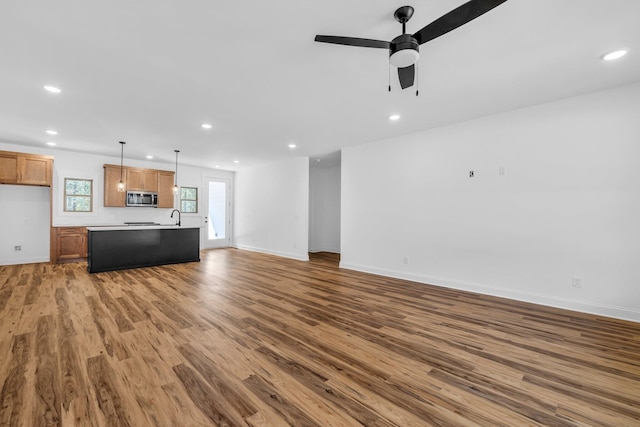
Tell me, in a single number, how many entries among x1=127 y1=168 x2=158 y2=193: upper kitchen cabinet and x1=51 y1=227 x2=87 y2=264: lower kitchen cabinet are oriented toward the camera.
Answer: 2

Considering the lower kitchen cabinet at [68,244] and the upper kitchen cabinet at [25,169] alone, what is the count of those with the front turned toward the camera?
2

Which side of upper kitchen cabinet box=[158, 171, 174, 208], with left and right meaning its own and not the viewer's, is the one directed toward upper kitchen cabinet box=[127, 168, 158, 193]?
right

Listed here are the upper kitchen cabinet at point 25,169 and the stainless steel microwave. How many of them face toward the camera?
2

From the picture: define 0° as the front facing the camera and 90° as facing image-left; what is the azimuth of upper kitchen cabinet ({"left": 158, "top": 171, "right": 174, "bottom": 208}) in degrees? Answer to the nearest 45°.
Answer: approximately 0°

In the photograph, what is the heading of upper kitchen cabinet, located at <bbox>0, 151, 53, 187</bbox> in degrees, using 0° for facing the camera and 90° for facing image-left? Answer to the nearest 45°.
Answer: approximately 0°

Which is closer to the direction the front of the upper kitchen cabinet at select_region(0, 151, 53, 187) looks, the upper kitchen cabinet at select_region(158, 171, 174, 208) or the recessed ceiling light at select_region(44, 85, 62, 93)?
the recessed ceiling light

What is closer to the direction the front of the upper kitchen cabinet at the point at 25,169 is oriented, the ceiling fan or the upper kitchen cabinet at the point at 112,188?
the ceiling fan

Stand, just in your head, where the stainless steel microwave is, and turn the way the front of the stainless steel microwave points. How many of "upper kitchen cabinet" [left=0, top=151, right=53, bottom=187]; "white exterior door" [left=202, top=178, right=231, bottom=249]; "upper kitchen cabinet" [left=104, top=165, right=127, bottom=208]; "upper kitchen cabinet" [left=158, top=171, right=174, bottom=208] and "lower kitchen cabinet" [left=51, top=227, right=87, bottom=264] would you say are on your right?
3
